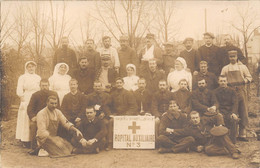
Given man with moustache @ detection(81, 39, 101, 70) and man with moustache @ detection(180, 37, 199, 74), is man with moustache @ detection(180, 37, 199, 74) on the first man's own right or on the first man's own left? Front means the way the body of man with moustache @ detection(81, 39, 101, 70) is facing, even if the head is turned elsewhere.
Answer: on the first man's own left

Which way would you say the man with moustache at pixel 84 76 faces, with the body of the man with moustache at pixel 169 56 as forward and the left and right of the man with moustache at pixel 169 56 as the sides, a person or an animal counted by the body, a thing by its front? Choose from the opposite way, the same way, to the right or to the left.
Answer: the same way

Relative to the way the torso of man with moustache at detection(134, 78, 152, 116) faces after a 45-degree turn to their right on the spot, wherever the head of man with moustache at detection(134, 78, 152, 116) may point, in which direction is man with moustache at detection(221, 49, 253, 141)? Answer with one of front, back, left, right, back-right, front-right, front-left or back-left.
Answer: back-left

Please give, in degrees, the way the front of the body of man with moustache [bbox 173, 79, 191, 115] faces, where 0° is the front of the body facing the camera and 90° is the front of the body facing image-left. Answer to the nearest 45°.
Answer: approximately 0°

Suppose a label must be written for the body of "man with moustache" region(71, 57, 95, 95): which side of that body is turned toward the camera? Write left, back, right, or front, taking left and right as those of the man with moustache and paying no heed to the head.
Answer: front

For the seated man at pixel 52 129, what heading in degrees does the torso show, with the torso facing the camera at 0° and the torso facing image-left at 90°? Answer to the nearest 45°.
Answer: approximately 315°

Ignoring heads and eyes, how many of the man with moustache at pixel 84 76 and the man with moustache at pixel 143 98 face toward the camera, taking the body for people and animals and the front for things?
2

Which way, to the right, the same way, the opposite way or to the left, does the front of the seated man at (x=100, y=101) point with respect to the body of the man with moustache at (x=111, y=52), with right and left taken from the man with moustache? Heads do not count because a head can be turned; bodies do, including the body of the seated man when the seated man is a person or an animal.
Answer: the same way

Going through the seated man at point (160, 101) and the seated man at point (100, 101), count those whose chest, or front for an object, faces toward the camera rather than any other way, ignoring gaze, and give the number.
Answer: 2

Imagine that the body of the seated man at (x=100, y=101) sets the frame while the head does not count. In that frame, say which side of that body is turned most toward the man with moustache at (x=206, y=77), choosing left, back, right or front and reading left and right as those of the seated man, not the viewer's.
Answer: left

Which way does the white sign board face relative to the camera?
toward the camera

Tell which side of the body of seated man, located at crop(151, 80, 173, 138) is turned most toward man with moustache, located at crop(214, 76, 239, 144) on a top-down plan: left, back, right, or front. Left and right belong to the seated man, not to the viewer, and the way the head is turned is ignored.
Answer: left

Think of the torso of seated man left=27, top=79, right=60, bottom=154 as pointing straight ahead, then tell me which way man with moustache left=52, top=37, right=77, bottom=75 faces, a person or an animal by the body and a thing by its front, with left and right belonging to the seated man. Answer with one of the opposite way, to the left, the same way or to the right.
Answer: the same way

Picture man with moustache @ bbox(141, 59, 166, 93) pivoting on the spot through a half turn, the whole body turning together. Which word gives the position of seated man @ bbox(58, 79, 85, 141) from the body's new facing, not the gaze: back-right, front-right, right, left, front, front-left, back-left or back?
left

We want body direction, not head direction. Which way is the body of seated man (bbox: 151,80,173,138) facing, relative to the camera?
toward the camera

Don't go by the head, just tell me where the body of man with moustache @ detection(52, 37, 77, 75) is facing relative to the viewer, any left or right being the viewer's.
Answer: facing the viewer
